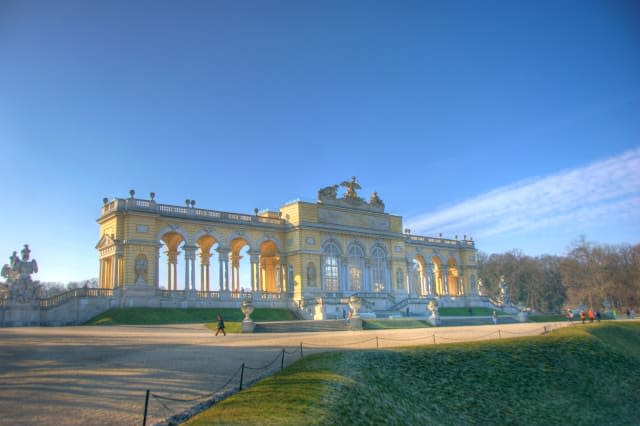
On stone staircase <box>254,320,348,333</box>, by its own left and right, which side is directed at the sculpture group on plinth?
right

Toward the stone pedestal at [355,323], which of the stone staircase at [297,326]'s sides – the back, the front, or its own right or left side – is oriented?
left

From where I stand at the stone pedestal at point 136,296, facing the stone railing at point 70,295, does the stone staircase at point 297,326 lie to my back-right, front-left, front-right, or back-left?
back-left

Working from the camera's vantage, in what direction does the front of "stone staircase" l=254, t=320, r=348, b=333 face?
facing the viewer

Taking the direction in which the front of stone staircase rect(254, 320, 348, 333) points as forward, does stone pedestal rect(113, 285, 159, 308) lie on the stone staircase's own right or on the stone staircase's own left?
on the stone staircase's own right

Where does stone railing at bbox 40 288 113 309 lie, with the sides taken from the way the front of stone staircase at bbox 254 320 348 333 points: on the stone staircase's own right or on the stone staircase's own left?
on the stone staircase's own right
